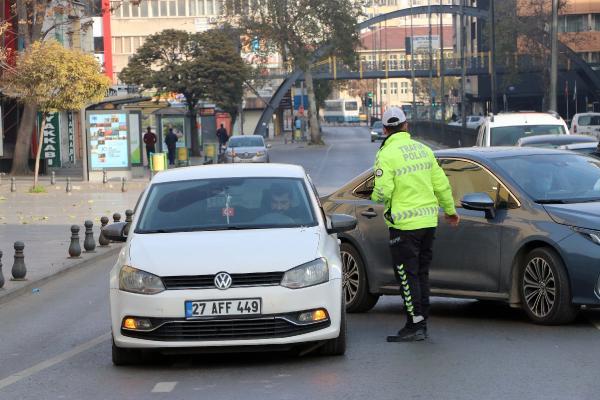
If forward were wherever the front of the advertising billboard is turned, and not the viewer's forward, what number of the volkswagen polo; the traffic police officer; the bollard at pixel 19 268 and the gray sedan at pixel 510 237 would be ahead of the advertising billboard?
4

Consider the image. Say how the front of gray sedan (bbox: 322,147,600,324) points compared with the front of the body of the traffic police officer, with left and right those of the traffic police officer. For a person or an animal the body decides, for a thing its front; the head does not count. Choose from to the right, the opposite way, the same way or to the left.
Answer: the opposite way

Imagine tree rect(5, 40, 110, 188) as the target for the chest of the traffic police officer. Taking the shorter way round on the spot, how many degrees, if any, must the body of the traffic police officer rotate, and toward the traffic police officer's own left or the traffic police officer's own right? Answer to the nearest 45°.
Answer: approximately 45° to the traffic police officer's own right

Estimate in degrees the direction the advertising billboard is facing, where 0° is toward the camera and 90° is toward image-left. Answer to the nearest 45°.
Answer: approximately 0°

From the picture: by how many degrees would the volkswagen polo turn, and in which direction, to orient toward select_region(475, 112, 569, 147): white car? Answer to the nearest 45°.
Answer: approximately 180°

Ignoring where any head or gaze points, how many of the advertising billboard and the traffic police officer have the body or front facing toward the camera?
1

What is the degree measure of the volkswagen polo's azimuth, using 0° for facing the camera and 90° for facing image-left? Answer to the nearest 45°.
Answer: approximately 0°

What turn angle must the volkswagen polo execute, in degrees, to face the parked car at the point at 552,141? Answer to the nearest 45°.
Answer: approximately 135° to its left

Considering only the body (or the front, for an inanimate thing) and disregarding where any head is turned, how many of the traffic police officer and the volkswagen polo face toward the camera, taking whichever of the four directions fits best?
1

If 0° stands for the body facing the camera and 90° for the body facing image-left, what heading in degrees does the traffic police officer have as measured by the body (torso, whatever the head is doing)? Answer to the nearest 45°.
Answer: approximately 135°

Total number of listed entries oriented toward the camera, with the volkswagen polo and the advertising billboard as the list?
2
